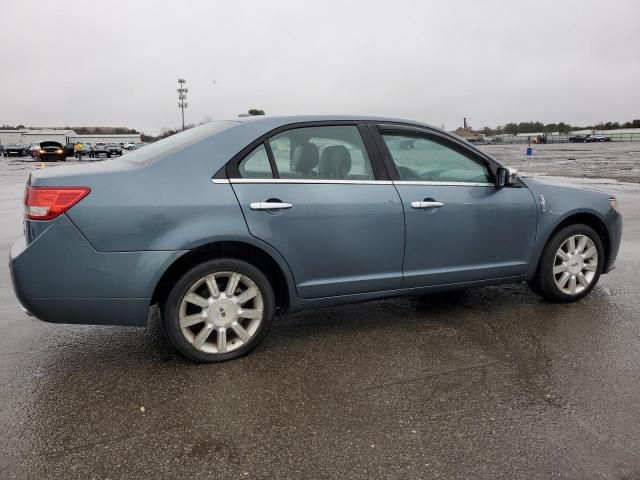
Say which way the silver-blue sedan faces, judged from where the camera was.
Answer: facing away from the viewer and to the right of the viewer

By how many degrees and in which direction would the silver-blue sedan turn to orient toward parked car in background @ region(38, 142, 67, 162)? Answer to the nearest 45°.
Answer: approximately 90° to its left
